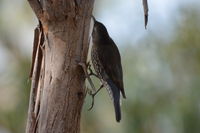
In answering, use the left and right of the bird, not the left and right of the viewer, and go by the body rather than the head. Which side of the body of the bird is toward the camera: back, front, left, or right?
left
